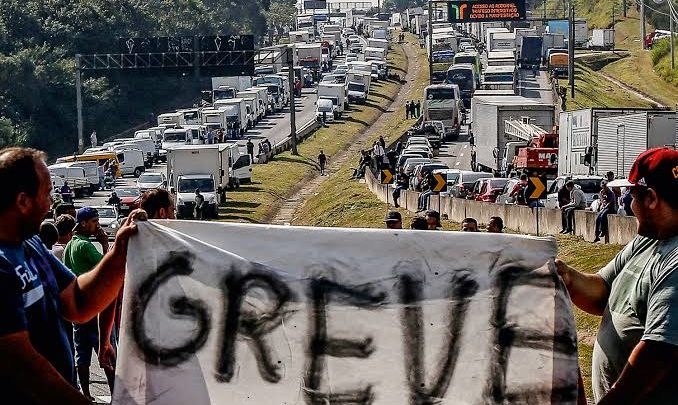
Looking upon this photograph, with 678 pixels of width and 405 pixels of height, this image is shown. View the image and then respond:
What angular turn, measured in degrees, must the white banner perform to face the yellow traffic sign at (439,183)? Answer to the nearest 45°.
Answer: approximately 180°

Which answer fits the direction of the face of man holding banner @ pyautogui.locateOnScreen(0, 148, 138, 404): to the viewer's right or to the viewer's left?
to the viewer's right

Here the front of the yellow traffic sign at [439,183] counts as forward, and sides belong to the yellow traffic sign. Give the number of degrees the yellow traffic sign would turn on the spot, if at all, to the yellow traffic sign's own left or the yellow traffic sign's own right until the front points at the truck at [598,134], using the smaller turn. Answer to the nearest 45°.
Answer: approximately 135° to the yellow traffic sign's own left

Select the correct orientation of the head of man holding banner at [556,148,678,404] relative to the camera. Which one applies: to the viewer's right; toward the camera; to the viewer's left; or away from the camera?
to the viewer's left

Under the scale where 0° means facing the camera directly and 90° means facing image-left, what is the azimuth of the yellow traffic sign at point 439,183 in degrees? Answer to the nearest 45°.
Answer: approximately 0°

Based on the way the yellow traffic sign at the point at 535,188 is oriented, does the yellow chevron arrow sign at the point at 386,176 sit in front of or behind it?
behind

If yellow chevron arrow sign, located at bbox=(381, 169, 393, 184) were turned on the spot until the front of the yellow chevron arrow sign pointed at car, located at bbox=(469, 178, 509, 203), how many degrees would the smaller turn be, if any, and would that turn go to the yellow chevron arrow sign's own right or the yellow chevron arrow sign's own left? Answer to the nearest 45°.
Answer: approximately 90° to the yellow chevron arrow sign's own left

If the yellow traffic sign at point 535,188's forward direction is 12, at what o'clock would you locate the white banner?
The white banner is roughly at 12 o'clock from the yellow traffic sign.

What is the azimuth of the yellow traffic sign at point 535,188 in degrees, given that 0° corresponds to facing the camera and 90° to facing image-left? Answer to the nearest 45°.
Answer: approximately 0°
